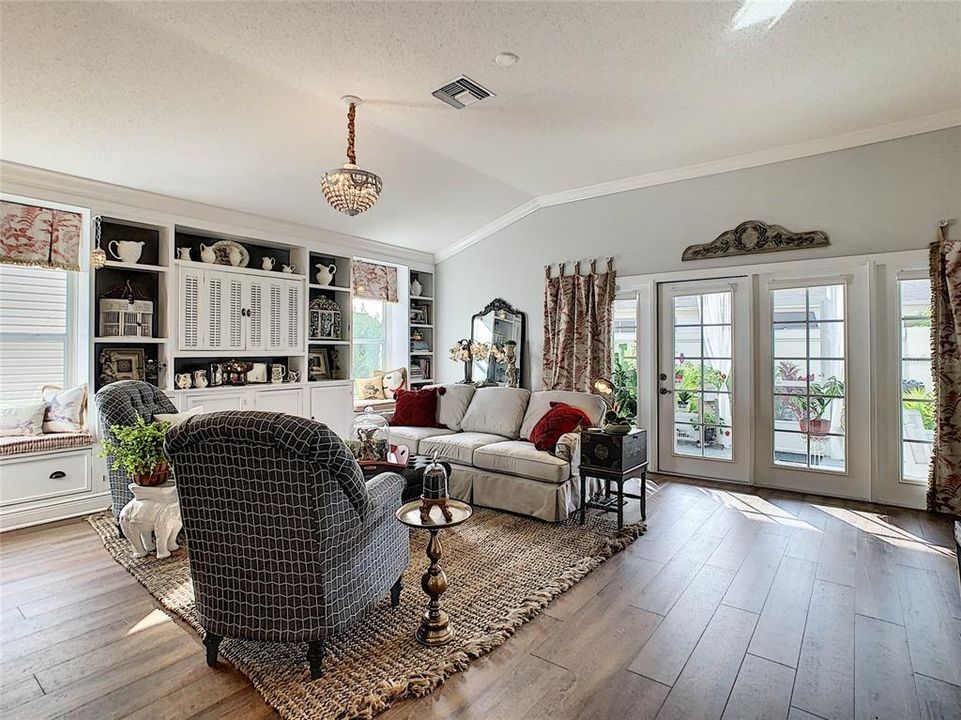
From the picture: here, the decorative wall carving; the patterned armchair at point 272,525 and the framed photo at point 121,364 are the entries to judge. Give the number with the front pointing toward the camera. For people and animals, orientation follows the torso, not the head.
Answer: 2

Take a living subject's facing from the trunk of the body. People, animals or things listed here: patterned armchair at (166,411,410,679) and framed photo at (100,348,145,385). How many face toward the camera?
1

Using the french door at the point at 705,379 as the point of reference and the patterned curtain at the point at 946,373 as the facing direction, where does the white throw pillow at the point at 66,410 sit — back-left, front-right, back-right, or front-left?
back-right

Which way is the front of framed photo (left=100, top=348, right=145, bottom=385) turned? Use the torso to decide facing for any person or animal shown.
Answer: toward the camera

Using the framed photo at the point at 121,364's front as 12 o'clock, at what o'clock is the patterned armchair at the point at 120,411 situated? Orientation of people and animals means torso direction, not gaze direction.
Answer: The patterned armchair is roughly at 12 o'clock from the framed photo.

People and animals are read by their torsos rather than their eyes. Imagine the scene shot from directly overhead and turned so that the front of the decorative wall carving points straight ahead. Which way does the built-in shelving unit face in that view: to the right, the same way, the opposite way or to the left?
to the left

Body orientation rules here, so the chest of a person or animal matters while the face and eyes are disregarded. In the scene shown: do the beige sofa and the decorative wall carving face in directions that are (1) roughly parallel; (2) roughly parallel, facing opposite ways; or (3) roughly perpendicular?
roughly parallel

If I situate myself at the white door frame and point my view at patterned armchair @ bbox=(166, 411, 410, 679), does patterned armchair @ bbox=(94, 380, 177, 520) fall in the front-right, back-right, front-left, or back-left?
front-right

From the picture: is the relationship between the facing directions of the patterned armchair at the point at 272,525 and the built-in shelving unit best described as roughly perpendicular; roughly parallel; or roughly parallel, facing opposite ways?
roughly perpendicular

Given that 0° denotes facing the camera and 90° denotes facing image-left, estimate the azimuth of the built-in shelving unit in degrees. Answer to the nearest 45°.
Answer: approximately 315°

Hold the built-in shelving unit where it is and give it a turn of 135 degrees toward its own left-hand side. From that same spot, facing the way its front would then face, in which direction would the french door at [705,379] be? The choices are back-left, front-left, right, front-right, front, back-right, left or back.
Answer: back-right

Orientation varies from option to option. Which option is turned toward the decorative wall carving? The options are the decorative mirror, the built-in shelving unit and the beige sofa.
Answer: the built-in shelving unit

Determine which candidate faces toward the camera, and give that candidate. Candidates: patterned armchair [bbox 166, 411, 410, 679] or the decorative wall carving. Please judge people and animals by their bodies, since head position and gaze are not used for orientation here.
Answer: the decorative wall carving

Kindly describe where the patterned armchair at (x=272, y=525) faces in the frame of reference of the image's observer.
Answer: facing away from the viewer and to the right of the viewer

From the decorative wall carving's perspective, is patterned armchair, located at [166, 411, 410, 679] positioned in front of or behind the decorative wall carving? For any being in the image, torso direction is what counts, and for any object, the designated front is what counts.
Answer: in front

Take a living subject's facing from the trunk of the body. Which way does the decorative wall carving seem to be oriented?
toward the camera

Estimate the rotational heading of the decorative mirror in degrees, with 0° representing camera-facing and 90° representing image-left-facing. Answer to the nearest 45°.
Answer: approximately 45°

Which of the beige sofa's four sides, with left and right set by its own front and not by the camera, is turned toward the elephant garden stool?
front
